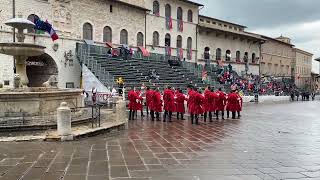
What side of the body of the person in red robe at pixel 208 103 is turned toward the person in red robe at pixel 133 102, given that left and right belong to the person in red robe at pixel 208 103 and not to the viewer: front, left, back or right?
left

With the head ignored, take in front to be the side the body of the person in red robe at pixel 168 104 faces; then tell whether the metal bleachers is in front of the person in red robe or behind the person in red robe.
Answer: in front

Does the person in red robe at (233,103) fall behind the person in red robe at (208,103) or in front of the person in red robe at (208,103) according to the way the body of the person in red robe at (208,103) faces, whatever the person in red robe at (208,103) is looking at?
in front

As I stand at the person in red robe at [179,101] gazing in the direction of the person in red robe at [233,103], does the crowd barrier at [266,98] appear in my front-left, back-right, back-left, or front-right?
front-left

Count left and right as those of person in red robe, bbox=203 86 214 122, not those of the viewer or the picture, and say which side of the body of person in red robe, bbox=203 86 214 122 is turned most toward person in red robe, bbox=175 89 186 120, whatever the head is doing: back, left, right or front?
left

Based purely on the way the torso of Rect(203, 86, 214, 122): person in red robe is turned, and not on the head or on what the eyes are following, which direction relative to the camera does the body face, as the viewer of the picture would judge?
away from the camera

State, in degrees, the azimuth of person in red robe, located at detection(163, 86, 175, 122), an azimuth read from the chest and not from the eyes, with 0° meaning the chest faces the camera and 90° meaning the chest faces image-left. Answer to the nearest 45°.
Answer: approximately 180°

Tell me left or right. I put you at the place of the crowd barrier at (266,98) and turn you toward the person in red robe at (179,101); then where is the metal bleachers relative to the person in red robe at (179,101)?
right
